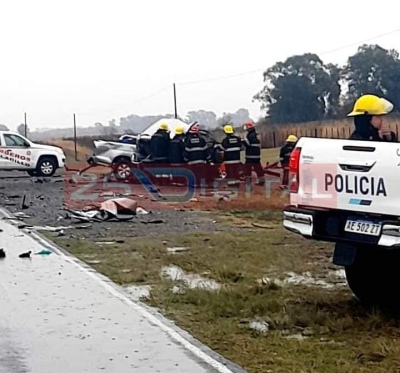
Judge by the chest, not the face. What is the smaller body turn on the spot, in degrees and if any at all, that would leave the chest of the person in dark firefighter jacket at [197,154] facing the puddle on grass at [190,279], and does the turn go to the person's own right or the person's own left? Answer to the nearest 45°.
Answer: approximately 180°

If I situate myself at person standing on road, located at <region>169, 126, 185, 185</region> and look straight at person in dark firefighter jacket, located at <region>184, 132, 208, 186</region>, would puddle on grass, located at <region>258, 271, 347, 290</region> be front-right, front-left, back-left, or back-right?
front-right

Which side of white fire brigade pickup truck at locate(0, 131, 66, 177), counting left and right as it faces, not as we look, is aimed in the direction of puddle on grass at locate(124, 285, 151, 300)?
right

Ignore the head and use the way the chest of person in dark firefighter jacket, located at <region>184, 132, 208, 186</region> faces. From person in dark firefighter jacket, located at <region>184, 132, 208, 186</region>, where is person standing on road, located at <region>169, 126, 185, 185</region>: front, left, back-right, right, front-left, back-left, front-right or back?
front-left

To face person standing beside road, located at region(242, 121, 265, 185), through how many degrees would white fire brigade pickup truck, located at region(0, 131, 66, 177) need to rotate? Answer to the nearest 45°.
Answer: approximately 45° to its right

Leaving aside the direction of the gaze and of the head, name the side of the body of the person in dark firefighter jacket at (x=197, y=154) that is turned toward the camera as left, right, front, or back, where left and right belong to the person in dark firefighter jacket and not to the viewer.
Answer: back

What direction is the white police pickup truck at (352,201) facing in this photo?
away from the camera

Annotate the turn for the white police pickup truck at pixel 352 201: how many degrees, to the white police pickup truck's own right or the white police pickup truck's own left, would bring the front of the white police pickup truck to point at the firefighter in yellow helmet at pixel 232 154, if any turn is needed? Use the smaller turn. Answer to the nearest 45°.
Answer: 0° — it already faces them

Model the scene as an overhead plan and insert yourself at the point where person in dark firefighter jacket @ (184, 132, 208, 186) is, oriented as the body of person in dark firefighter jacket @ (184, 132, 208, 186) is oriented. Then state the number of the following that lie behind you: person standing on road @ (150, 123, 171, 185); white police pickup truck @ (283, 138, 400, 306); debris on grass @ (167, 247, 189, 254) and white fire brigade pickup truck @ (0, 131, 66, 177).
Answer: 2

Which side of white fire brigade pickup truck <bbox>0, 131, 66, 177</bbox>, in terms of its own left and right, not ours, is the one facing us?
right

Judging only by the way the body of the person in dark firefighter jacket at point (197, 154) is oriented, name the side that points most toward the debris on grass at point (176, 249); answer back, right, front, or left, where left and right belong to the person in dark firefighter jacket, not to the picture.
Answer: back

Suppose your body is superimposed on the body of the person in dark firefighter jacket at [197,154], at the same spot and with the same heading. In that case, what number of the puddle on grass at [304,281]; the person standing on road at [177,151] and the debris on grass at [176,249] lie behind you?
2
